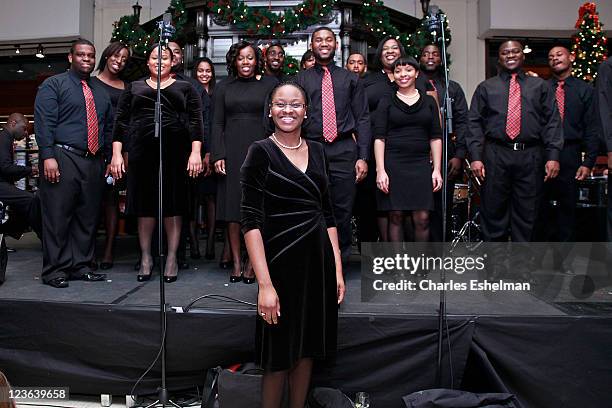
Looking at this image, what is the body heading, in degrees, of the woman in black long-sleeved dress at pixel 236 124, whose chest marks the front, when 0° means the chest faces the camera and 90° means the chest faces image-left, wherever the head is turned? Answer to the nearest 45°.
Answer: approximately 0°

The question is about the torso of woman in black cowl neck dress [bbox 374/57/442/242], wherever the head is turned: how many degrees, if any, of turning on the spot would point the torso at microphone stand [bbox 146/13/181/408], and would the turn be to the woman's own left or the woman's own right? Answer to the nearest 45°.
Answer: approximately 45° to the woman's own right

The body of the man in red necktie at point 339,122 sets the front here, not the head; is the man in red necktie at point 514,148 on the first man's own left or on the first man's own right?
on the first man's own left

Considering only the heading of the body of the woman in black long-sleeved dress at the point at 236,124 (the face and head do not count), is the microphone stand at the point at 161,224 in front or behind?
in front

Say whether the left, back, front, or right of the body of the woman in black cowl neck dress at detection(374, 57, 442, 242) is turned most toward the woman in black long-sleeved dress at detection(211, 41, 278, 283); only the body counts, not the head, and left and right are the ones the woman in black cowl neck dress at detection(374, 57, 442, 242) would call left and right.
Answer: right

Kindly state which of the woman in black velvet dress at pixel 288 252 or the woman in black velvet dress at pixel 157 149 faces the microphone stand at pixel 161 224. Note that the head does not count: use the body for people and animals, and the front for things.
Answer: the woman in black velvet dress at pixel 157 149

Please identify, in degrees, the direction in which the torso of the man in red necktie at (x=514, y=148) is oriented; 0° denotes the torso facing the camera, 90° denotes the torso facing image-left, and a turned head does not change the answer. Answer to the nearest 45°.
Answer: approximately 0°
